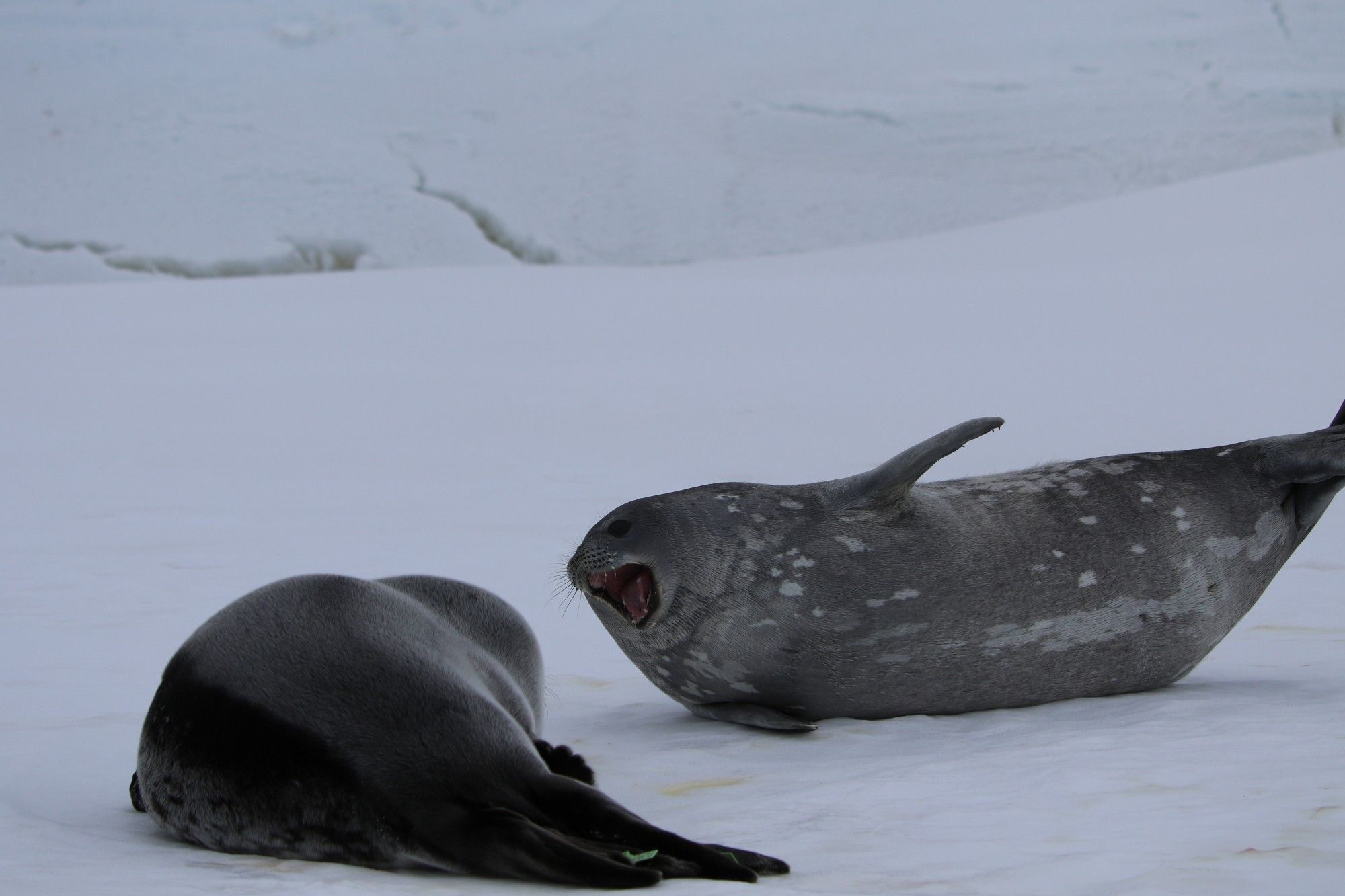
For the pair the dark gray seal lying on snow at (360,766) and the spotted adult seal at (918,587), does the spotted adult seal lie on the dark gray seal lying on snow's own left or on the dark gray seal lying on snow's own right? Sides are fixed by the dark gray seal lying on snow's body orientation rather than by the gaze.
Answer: on the dark gray seal lying on snow's own right

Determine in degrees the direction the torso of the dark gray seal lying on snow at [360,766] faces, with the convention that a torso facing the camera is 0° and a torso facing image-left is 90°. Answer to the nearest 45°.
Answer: approximately 135°
